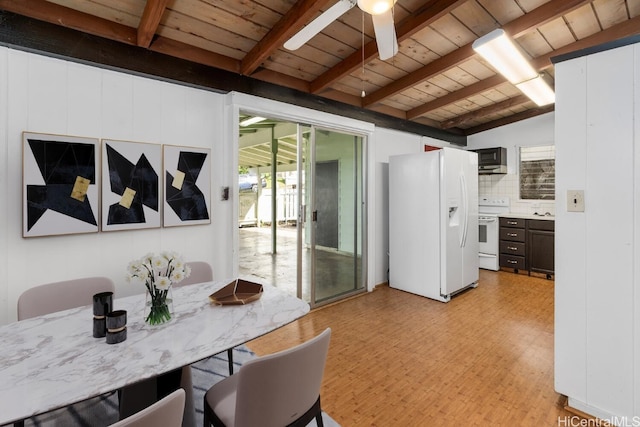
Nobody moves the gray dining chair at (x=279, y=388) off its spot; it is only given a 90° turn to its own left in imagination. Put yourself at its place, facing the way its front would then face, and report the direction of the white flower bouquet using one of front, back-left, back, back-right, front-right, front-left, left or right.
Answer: right

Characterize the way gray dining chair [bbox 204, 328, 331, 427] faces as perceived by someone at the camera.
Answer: facing away from the viewer and to the left of the viewer

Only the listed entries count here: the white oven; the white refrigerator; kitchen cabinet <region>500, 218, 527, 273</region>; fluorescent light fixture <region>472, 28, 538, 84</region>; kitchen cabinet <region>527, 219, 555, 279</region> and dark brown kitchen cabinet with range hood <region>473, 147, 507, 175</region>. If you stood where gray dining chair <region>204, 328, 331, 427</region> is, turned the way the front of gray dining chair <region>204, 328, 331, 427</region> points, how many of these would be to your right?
6

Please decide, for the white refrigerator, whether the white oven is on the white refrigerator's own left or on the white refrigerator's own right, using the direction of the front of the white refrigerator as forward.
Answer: on the white refrigerator's own left

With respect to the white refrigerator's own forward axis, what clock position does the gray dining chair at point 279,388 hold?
The gray dining chair is roughly at 2 o'clock from the white refrigerator.

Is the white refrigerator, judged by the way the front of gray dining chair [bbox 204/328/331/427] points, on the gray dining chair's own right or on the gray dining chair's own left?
on the gray dining chair's own right

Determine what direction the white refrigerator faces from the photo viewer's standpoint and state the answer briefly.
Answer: facing the viewer and to the right of the viewer

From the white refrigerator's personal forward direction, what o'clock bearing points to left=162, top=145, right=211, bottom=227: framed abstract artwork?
The framed abstract artwork is roughly at 3 o'clock from the white refrigerator.

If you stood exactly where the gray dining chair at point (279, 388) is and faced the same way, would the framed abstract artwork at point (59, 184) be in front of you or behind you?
in front

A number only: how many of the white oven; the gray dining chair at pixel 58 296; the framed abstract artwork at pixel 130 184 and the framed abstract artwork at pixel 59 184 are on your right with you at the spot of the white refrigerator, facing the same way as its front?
3

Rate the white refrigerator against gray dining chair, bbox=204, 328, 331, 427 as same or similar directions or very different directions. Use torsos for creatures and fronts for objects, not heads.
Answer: very different directions

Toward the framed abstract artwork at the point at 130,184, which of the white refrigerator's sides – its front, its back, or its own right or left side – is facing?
right

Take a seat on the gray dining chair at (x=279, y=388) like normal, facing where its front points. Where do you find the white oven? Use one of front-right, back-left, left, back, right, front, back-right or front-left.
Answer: right
